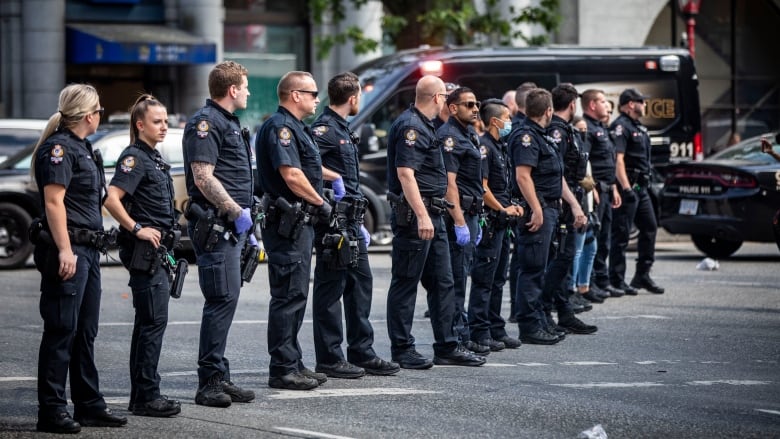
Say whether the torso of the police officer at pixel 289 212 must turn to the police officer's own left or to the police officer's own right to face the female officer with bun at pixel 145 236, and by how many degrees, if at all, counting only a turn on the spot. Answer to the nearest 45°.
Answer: approximately 135° to the police officer's own right

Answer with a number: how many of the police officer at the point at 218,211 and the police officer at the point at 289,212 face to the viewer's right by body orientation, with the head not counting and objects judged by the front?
2
